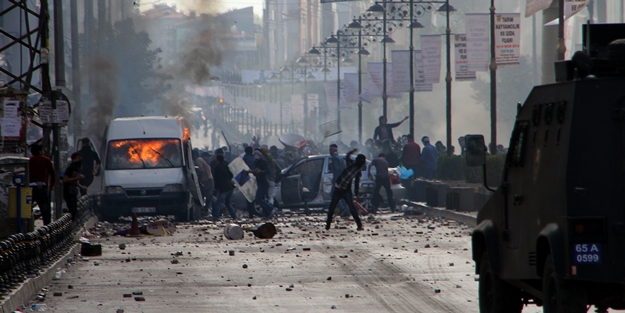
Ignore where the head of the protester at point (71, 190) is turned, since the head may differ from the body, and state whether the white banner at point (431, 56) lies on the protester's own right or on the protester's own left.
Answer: on the protester's own left

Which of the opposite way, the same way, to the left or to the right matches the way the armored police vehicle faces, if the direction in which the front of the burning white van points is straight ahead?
the opposite way

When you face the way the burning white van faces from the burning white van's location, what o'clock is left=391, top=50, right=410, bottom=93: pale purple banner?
The pale purple banner is roughly at 7 o'clock from the burning white van.

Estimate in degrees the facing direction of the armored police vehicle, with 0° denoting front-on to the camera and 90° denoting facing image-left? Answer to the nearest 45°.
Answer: approximately 135°

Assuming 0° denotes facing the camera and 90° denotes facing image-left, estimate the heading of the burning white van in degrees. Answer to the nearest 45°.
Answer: approximately 0°

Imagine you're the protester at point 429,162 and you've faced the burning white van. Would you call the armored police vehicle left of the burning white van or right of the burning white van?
left

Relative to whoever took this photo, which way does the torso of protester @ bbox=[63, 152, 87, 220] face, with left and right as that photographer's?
facing the viewer and to the right of the viewer
